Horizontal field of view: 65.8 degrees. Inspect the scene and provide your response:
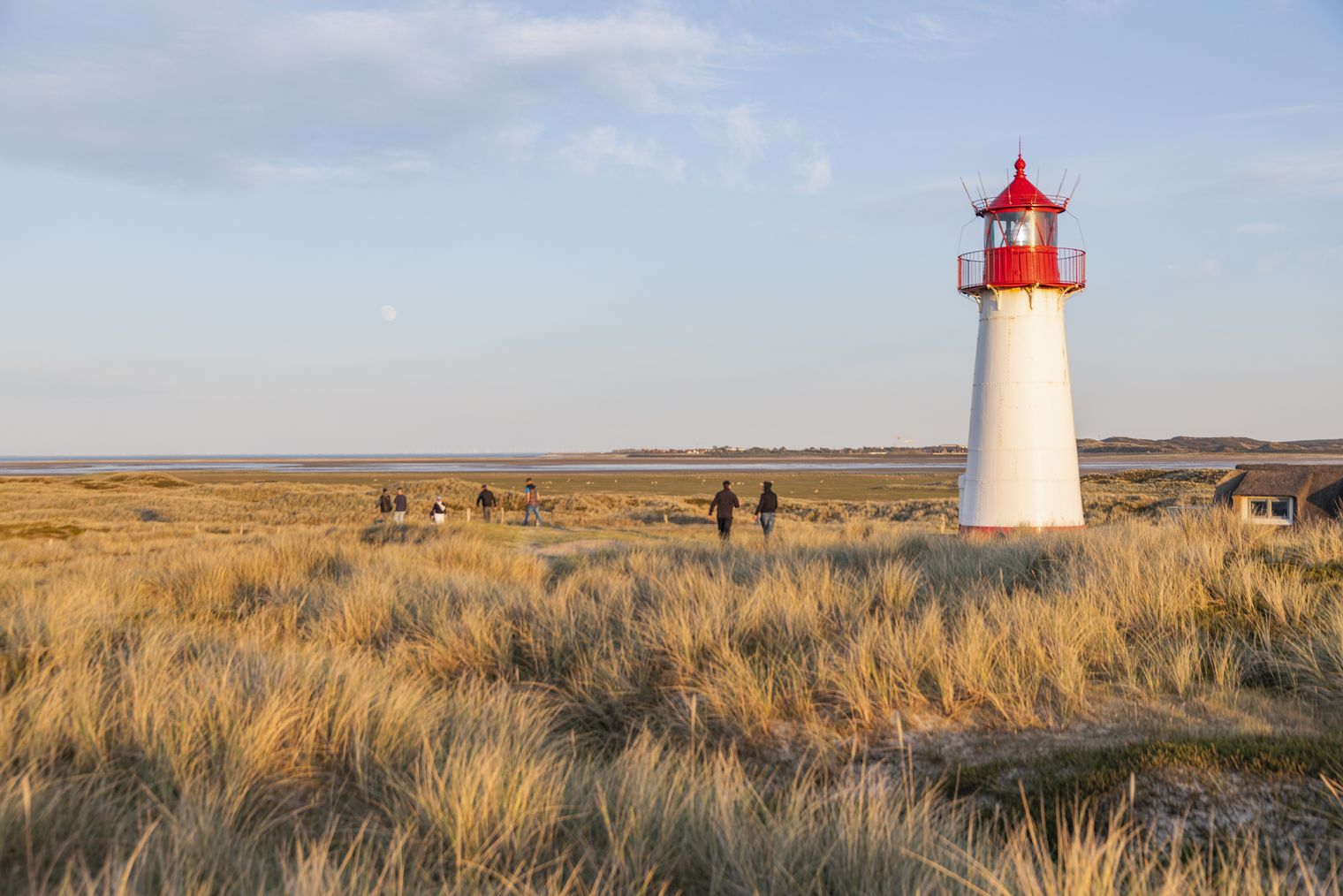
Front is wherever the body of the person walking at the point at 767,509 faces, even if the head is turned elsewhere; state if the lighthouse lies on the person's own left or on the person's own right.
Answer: on the person's own right

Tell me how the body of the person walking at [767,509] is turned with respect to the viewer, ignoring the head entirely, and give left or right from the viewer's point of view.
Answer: facing away from the viewer

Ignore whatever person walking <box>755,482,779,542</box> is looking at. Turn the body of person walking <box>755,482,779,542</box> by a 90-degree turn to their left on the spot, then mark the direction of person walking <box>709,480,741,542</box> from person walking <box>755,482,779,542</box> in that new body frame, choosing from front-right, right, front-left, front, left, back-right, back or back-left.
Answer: front

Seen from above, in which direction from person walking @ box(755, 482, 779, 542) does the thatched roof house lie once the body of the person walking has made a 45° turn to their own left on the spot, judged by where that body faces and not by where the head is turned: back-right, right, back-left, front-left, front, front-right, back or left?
back-right
